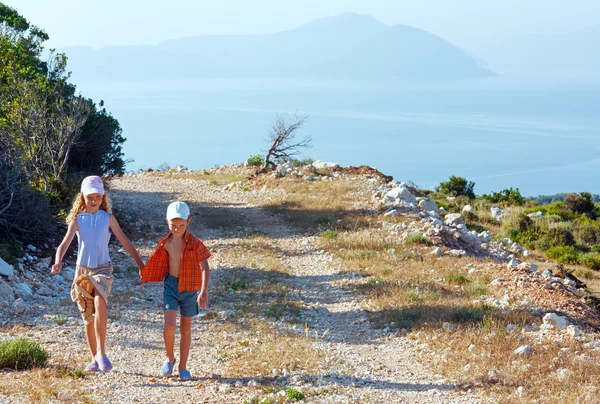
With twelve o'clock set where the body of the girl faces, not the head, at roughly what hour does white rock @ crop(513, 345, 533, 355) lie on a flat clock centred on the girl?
The white rock is roughly at 9 o'clock from the girl.

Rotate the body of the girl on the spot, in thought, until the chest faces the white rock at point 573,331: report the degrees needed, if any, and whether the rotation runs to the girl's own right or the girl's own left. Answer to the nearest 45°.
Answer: approximately 90° to the girl's own left

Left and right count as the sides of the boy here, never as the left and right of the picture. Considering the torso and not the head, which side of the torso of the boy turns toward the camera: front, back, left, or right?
front

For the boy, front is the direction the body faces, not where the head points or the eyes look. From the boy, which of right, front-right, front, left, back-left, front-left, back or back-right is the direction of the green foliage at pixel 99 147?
back

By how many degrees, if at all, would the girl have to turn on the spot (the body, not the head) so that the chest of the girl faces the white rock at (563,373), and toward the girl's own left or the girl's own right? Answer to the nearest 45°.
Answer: approximately 90° to the girl's own left

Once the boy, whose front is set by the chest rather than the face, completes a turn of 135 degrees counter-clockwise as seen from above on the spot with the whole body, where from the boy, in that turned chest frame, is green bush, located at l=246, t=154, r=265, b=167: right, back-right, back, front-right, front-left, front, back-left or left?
front-left

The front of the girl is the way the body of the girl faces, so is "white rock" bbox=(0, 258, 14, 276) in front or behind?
behind

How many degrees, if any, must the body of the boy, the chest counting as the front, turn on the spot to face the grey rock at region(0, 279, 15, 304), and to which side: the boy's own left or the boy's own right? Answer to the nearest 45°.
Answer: approximately 135° to the boy's own right

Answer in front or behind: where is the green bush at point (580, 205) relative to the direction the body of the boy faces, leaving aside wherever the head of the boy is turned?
behind

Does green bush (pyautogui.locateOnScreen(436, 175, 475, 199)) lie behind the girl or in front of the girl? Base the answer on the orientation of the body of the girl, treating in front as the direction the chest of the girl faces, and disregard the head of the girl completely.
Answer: behind

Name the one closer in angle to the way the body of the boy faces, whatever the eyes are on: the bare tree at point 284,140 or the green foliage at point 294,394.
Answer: the green foliage

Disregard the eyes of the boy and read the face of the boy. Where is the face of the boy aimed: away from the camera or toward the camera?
toward the camera

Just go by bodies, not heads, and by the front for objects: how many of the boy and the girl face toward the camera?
2

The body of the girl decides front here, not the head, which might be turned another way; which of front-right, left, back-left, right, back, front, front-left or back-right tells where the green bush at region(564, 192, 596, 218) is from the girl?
back-left

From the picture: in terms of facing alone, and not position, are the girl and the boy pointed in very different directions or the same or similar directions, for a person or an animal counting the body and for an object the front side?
same or similar directions

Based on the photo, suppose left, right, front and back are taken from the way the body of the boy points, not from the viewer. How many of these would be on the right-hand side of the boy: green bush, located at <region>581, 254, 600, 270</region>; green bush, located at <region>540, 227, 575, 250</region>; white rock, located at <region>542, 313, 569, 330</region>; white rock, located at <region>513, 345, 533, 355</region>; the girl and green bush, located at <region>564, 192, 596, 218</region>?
1
